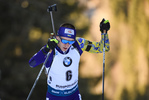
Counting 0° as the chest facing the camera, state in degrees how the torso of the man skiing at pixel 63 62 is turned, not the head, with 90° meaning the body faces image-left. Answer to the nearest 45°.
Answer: approximately 0°
